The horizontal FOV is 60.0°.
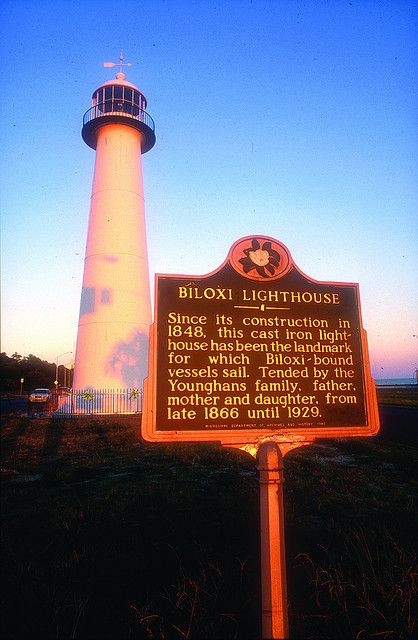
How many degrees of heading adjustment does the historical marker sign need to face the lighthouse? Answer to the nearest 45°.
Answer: approximately 135° to its right

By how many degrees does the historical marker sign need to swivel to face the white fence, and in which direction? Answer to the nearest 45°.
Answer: approximately 135° to its right

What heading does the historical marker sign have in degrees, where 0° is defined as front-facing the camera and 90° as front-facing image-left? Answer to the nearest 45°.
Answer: approximately 0°
